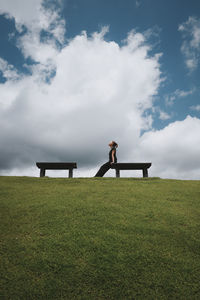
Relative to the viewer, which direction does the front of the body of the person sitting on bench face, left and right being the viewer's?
facing to the left of the viewer
